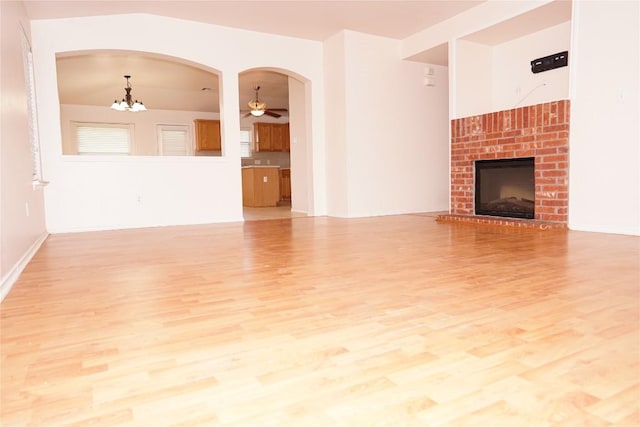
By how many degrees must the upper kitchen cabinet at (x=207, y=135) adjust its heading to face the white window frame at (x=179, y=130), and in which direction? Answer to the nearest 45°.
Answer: approximately 90° to its right

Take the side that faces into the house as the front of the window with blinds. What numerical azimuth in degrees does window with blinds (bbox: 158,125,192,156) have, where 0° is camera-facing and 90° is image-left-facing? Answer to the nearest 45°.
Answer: approximately 0°

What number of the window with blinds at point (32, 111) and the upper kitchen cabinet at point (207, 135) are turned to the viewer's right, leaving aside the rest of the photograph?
1

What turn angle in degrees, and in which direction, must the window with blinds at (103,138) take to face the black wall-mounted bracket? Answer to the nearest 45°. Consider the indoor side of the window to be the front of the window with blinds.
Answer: approximately 45° to its left

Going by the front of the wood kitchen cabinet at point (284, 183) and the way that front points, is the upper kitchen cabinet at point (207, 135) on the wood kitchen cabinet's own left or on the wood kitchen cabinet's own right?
on the wood kitchen cabinet's own right

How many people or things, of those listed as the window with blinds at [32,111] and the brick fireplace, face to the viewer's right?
1

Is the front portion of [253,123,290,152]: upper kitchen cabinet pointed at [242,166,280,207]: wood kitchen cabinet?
yes

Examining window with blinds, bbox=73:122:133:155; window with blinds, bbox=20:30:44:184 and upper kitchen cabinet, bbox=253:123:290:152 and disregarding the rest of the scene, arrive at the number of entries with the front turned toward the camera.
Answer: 2

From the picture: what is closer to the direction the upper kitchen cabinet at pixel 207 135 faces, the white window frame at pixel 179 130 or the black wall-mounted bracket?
the black wall-mounted bracket
